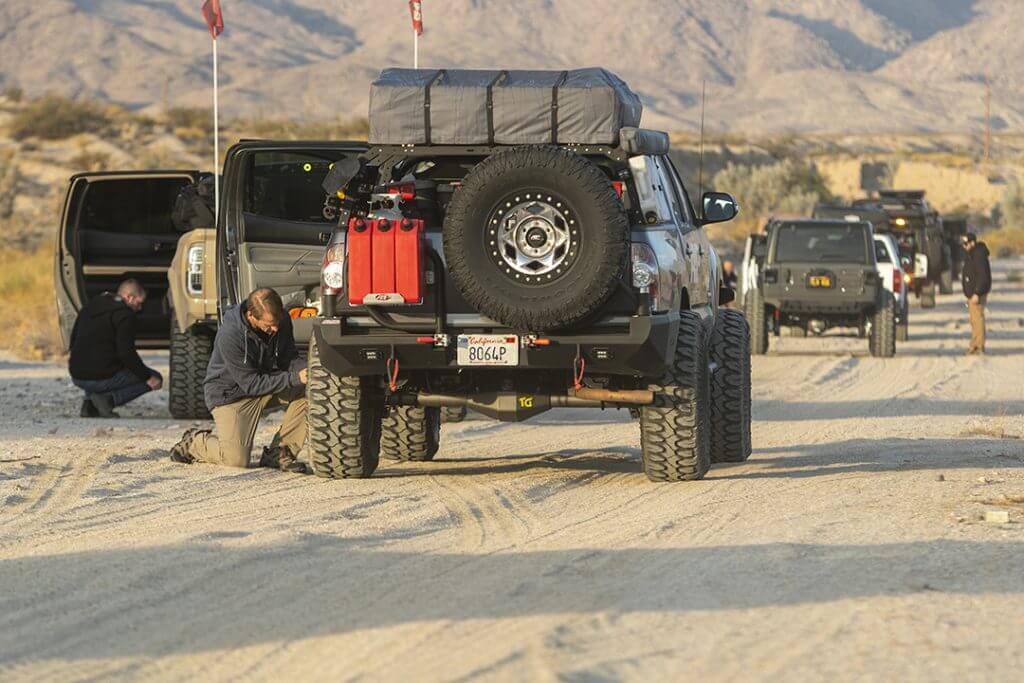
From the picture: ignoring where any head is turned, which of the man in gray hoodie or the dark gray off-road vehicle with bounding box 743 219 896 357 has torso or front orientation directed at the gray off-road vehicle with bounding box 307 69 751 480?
the man in gray hoodie

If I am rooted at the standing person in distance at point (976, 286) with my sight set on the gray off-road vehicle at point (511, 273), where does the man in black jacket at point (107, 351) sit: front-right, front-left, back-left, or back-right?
front-right

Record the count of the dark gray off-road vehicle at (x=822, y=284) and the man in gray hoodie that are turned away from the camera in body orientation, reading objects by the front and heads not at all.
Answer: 1

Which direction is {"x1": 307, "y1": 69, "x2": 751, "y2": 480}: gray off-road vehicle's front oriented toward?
away from the camera

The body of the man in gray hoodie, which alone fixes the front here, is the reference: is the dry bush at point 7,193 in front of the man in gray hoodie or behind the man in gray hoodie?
behind

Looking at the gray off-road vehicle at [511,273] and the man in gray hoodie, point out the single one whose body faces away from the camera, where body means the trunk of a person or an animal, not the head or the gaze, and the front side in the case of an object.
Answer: the gray off-road vehicle

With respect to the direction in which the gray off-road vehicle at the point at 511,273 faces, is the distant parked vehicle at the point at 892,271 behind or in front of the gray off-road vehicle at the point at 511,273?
in front

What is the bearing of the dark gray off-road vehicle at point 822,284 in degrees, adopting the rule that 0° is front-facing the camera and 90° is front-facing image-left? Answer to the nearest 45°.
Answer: approximately 180°

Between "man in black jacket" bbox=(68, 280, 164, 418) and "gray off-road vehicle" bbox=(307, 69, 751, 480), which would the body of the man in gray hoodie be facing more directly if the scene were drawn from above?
the gray off-road vehicle

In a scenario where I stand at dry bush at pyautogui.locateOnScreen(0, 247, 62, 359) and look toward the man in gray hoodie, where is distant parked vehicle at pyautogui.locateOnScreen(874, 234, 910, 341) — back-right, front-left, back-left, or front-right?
front-left

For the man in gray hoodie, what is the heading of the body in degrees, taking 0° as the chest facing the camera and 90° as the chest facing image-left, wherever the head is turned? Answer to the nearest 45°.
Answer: approximately 315°
